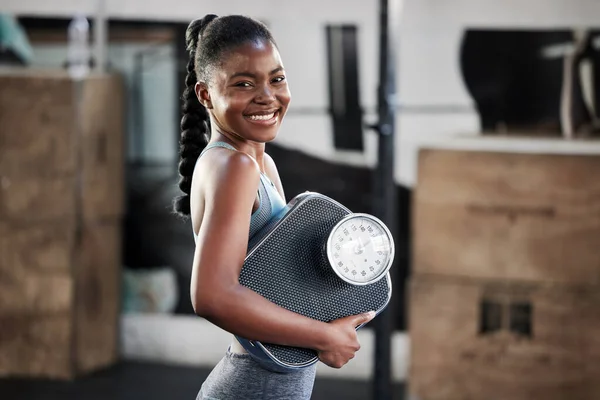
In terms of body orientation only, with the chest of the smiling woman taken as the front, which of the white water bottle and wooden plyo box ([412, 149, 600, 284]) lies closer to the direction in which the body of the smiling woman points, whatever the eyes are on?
the wooden plyo box

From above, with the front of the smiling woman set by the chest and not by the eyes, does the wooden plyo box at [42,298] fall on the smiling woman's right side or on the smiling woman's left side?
on the smiling woman's left side

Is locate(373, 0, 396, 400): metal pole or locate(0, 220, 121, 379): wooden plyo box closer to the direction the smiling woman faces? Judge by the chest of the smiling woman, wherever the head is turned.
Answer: the metal pole

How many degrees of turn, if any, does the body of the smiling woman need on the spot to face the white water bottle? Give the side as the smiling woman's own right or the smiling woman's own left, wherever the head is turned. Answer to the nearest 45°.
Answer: approximately 90° to the smiling woman's own left

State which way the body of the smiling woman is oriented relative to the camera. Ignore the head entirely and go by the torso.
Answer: to the viewer's right

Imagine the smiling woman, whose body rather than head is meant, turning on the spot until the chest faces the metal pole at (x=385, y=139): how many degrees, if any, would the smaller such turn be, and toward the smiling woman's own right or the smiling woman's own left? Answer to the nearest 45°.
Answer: approximately 90° to the smiling woman's own left

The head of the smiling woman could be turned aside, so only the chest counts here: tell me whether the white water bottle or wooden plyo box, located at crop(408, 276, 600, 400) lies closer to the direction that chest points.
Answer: the wooden plyo box
